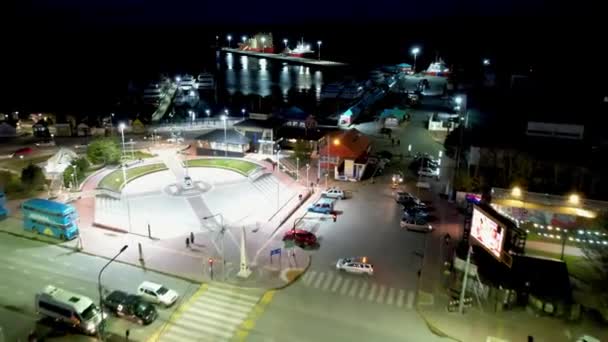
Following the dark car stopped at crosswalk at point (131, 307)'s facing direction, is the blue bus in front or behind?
behind

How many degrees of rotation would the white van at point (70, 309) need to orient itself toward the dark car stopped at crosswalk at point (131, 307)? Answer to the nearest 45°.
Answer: approximately 45° to its left

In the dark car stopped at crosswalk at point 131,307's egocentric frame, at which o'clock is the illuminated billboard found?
The illuminated billboard is roughly at 11 o'clock from the dark car stopped at crosswalk.

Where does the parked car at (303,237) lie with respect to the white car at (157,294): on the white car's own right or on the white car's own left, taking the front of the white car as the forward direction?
on the white car's own left

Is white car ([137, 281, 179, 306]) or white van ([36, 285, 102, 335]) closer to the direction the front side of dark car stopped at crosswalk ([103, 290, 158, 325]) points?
the white car

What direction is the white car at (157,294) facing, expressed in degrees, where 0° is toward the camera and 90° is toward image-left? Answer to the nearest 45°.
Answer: approximately 315°

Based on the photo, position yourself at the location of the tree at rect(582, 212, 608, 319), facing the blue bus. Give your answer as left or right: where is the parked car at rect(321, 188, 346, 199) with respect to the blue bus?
right

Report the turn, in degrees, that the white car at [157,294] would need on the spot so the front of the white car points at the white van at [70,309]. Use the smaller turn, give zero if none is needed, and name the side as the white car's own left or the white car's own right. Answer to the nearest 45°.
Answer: approximately 135° to the white car's own right
